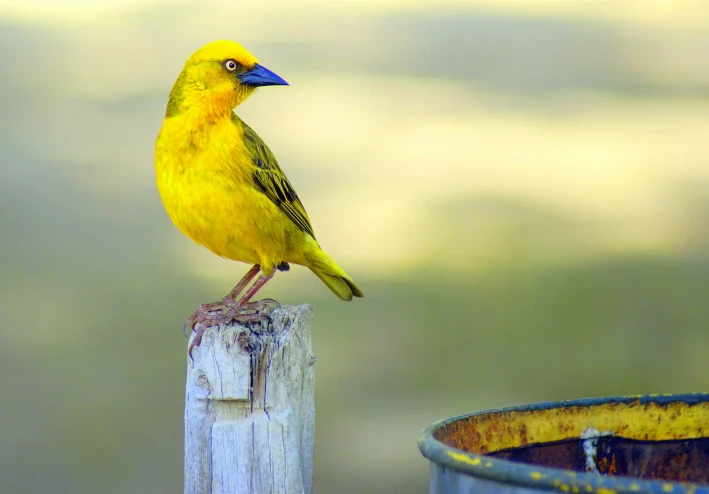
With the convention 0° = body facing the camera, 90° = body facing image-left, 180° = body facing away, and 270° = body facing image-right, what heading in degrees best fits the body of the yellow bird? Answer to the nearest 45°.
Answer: approximately 45°

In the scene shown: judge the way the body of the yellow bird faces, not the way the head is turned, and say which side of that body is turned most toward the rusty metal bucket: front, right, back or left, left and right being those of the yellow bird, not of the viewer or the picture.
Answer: left
